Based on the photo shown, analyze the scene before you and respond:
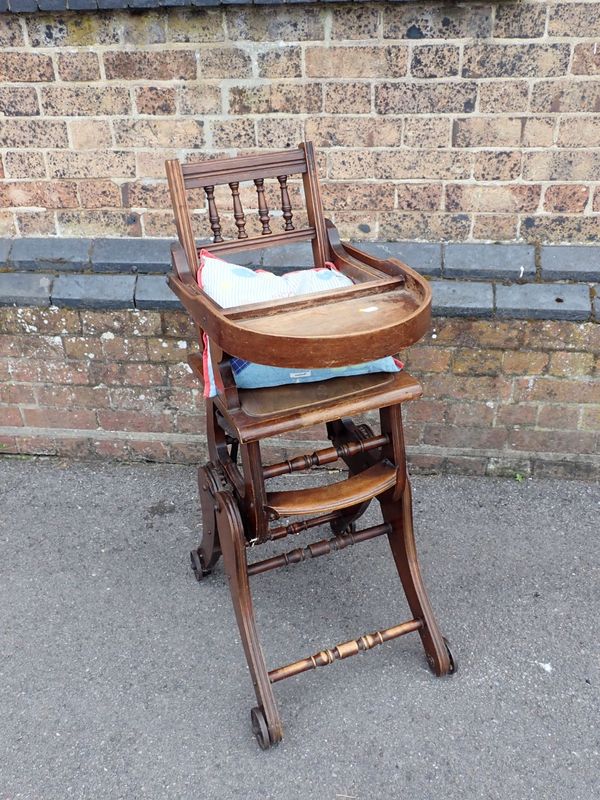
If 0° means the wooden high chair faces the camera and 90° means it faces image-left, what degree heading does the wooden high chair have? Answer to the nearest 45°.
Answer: approximately 315°
